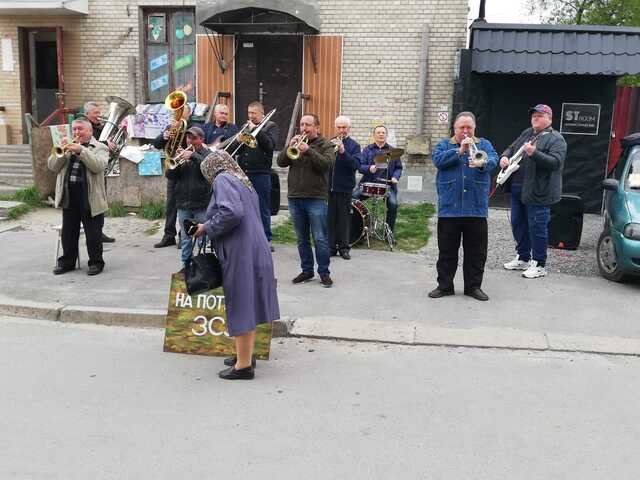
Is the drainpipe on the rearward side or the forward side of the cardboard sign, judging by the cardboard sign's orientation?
on the rearward side

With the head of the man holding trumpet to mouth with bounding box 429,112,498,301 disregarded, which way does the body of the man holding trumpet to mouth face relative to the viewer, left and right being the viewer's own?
facing the viewer

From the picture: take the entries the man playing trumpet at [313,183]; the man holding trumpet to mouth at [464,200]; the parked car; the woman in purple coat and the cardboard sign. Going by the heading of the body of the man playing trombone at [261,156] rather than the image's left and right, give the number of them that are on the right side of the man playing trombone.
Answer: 0

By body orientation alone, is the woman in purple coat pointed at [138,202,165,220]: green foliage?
no

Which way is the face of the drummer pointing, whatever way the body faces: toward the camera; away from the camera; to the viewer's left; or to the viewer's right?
toward the camera

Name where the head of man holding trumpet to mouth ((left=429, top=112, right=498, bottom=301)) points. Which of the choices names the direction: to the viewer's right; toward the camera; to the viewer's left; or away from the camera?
toward the camera

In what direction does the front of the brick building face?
toward the camera

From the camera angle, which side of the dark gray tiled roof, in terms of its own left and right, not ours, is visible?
front

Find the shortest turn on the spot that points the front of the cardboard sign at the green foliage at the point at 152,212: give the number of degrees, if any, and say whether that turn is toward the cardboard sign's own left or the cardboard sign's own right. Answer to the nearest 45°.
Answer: approximately 180°

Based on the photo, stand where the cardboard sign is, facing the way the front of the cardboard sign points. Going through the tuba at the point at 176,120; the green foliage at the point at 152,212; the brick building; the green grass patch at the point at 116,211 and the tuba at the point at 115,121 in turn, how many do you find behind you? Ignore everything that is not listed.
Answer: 5

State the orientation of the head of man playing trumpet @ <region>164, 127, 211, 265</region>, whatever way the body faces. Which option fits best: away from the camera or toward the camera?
toward the camera

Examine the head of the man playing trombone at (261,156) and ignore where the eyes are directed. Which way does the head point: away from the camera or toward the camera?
toward the camera

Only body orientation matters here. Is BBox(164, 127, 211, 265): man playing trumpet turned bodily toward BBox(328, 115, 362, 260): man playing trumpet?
no

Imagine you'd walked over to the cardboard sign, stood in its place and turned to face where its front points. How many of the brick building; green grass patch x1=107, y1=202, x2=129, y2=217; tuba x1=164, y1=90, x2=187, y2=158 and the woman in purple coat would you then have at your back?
3
